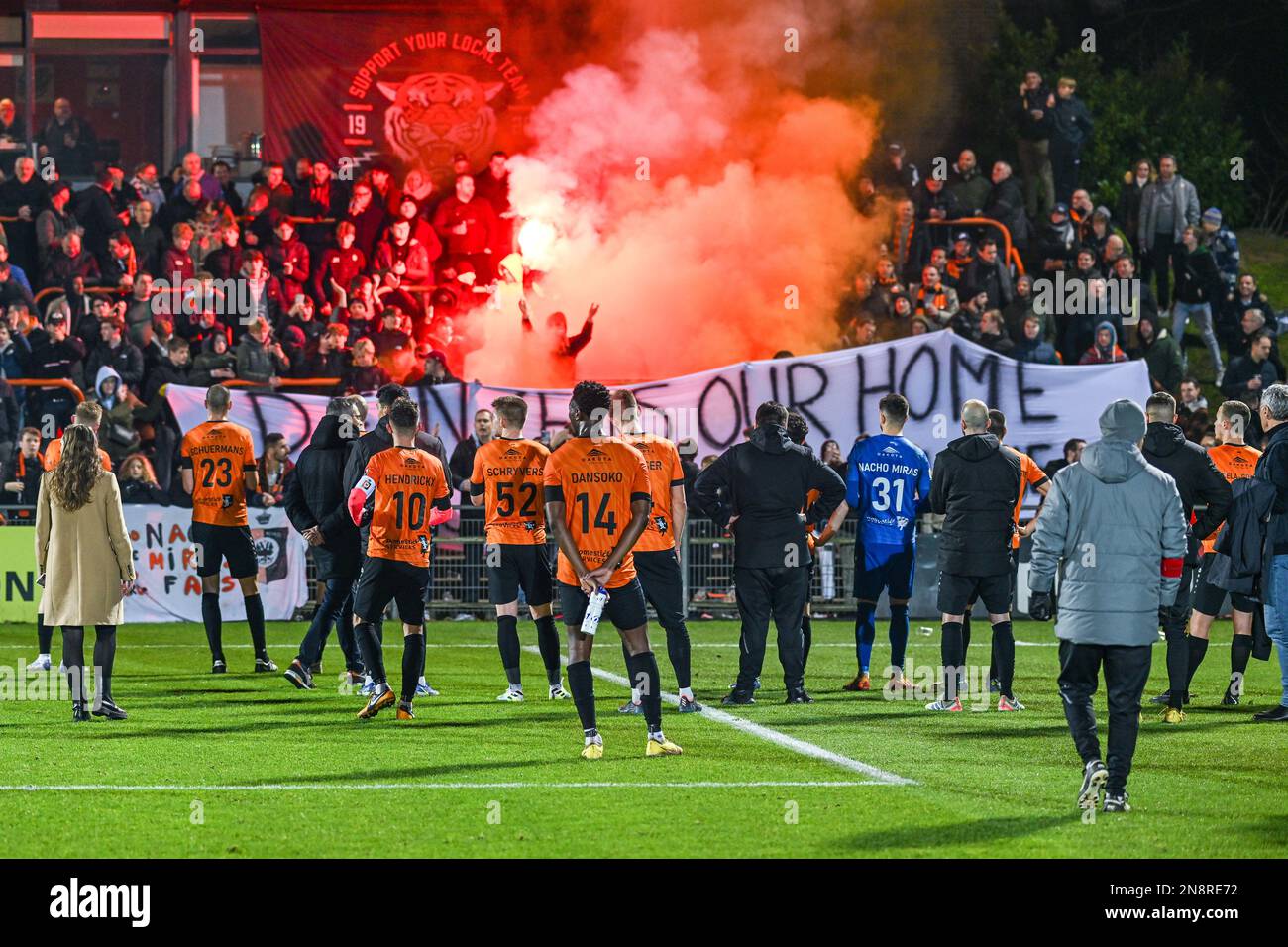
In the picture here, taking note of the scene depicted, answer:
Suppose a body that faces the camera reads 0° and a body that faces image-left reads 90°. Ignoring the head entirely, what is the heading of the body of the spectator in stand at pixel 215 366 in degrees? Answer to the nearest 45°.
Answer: approximately 315°

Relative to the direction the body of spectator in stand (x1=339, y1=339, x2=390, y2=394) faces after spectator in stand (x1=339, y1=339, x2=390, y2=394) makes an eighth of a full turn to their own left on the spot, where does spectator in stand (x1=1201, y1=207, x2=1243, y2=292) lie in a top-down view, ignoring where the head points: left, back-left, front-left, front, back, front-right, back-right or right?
front-left

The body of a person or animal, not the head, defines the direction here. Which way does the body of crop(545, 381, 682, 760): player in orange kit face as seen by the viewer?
away from the camera

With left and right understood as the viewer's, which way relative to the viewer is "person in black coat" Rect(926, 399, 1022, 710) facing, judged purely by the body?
facing away from the viewer

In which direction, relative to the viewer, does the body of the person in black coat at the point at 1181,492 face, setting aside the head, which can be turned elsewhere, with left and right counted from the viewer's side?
facing away from the viewer and to the left of the viewer

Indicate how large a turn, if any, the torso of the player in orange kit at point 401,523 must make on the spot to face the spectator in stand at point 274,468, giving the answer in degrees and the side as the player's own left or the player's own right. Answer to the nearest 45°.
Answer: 0° — they already face them

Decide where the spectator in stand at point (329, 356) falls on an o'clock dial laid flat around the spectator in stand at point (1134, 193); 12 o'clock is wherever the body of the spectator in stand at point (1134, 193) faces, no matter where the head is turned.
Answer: the spectator in stand at point (329, 356) is roughly at 2 o'clock from the spectator in stand at point (1134, 193).

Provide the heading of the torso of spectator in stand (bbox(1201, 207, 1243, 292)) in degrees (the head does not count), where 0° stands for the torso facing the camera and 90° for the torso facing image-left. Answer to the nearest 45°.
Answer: approximately 45°

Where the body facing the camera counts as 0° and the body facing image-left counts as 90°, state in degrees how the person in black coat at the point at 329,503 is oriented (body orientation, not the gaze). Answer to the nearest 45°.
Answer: approximately 225°

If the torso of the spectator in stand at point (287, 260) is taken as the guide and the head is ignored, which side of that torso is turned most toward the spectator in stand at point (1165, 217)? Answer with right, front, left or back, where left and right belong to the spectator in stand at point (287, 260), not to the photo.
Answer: left

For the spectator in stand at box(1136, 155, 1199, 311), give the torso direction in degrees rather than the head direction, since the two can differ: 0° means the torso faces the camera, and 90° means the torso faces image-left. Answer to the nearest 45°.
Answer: approximately 0°

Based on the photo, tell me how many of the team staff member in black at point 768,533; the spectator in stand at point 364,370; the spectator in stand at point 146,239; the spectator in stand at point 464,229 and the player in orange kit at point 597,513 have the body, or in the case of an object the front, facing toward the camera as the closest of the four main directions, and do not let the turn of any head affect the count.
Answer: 3

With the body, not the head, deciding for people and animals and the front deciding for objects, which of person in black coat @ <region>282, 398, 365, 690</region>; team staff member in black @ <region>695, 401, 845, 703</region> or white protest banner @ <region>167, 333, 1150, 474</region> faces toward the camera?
the white protest banner

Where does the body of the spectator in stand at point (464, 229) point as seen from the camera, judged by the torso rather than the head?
toward the camera

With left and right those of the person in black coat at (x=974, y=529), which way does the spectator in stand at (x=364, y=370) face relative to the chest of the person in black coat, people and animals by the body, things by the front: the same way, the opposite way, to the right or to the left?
the opposite way

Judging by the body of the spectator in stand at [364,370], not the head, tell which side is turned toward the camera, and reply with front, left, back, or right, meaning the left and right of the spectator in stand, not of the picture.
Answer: front

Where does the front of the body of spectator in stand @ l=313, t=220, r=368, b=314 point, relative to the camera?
toward the camera

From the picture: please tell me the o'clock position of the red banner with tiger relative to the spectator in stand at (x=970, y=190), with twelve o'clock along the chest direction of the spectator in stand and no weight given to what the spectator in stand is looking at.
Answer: The red banner with tiger is roughly at 3 o'clock from the spectator in stand.
